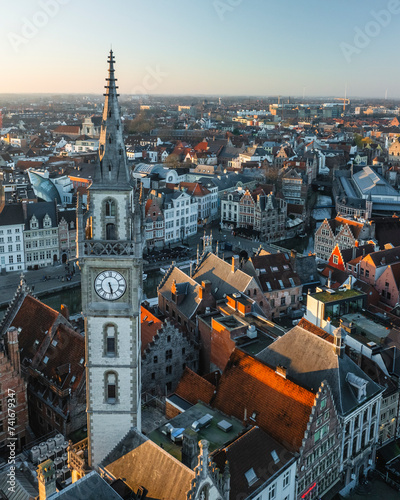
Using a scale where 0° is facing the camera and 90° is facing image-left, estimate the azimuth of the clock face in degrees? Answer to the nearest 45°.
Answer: approximately 0°

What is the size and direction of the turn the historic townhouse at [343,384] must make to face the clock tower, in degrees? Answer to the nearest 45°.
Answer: approximately 90° to its right

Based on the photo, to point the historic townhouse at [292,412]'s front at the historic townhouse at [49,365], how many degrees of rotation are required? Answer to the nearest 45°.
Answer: approximately 135° to its right

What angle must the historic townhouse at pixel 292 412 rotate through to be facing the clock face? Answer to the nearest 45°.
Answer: approximately 90° to its right

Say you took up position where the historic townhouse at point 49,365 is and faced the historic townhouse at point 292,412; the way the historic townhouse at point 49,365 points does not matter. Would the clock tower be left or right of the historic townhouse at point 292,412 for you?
right
